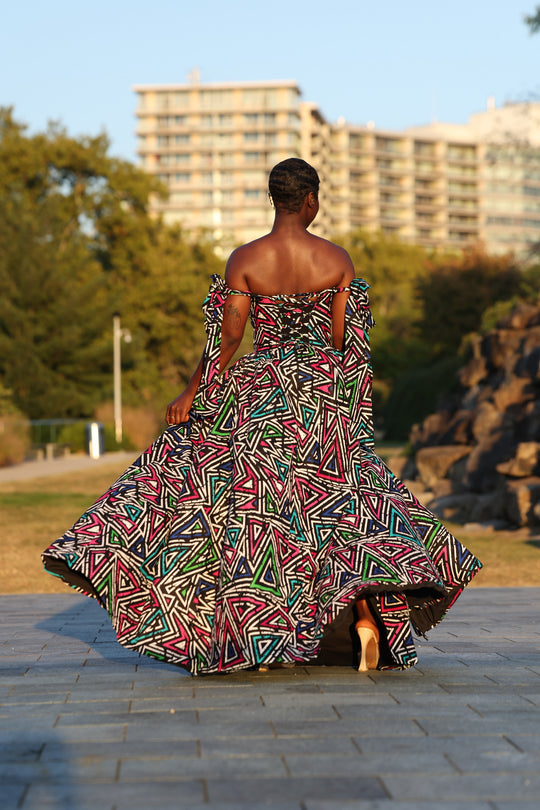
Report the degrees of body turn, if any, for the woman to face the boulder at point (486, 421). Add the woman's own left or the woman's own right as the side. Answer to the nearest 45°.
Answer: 0° — they already face it

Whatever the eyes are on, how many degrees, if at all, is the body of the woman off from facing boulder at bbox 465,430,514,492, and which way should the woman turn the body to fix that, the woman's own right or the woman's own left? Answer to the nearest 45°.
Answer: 0° — they already face it

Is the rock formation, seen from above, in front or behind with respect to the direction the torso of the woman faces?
in front

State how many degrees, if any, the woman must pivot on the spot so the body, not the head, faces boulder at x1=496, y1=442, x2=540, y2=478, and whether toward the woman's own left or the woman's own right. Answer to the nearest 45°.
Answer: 0° — they already face it

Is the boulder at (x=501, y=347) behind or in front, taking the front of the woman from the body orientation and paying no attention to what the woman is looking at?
in front

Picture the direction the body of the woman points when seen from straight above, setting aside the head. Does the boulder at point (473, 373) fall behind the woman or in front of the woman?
in front

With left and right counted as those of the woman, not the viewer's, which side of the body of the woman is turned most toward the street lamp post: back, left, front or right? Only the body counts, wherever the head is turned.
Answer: front

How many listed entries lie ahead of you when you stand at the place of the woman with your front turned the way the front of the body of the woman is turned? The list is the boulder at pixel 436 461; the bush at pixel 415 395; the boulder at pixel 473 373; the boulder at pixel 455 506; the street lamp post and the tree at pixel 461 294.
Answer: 6

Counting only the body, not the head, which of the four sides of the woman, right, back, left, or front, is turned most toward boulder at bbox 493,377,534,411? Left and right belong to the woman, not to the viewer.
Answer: front

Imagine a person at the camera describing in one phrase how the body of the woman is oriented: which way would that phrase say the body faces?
away from the camera
